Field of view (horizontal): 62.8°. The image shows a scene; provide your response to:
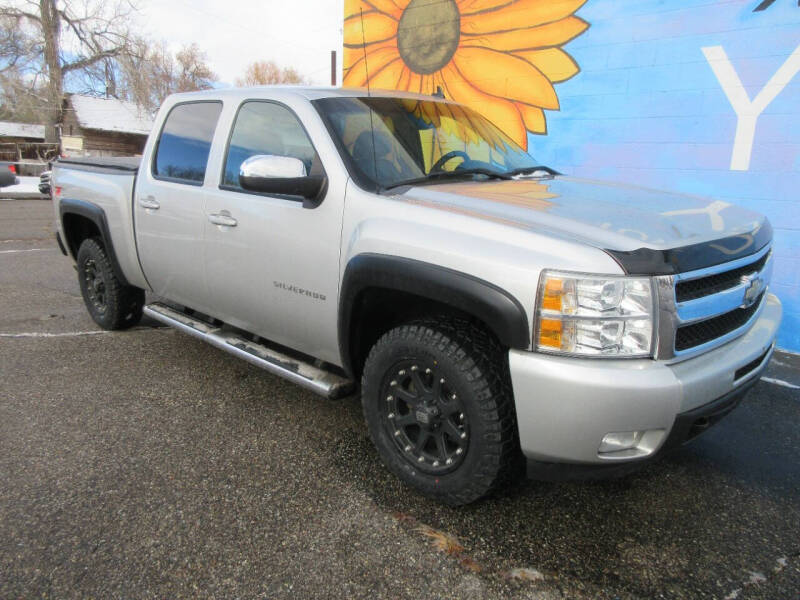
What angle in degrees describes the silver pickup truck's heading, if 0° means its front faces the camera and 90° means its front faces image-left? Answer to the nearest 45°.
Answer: approximately 315°

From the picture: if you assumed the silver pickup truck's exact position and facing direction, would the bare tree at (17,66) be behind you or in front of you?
behind
